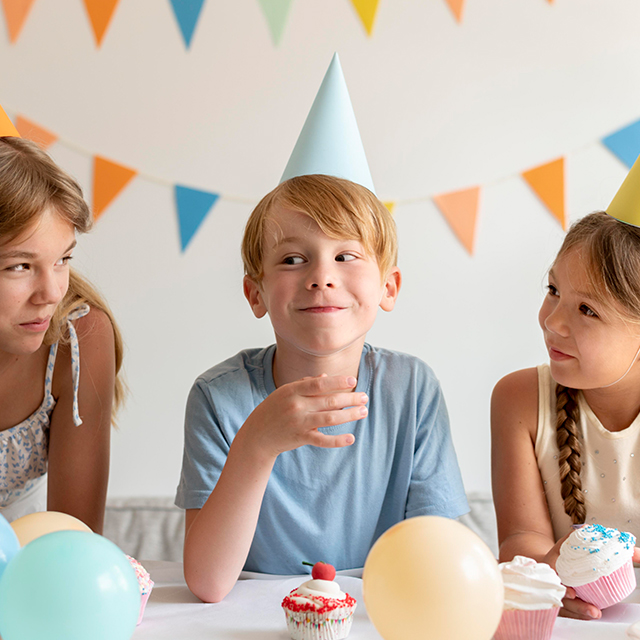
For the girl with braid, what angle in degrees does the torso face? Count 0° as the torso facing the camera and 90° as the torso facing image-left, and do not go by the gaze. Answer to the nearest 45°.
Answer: approximately 0°

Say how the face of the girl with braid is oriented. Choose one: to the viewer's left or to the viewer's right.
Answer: to the viewer's left

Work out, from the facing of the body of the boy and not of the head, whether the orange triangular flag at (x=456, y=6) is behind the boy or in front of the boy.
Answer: behind
